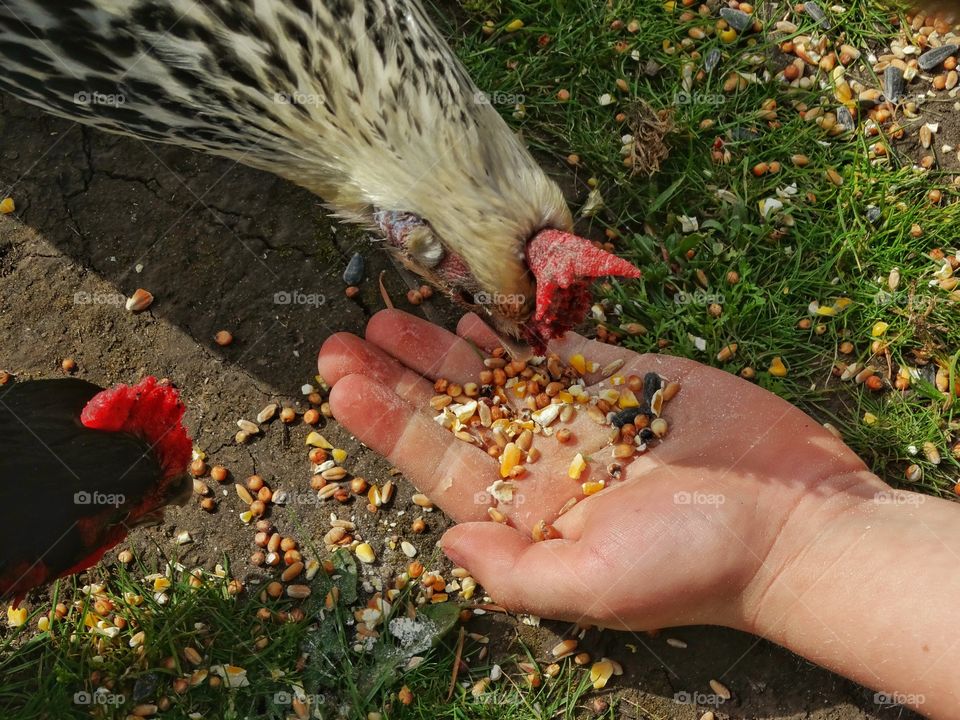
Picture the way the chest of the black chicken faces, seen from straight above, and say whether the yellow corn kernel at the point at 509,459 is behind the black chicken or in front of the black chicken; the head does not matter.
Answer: in front

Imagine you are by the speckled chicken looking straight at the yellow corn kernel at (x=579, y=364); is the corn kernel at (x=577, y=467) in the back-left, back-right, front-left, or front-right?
front-right

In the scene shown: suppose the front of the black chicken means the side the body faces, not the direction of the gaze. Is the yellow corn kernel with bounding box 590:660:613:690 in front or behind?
in front

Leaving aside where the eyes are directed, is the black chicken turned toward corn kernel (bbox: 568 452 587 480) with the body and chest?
yes

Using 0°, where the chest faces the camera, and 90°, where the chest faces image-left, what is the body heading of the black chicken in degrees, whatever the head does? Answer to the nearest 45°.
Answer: approximately 270°

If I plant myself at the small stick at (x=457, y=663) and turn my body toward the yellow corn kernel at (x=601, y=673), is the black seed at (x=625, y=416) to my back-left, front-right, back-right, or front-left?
front-left

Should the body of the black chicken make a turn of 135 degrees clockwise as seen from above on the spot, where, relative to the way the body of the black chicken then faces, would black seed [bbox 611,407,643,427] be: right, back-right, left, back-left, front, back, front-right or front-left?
back-left
